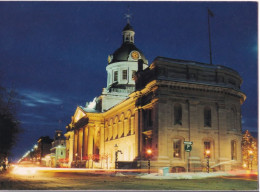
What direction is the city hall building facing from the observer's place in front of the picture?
facing the viewer and to the left of the viewer
